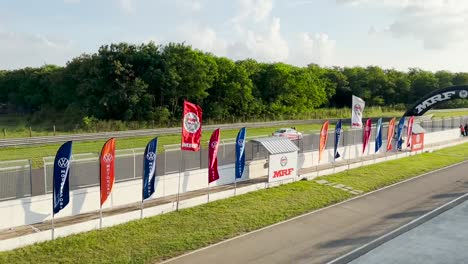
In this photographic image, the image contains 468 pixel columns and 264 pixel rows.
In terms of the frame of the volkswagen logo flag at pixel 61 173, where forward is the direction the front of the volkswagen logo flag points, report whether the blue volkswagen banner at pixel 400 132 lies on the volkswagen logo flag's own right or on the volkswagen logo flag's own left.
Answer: on the volkswagen logo flag's own left

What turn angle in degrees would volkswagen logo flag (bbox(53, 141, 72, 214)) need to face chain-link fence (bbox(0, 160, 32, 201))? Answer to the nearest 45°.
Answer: approximately 135° to its right

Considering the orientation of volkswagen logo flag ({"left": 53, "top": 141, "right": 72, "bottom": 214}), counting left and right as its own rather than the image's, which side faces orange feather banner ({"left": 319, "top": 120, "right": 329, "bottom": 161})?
left

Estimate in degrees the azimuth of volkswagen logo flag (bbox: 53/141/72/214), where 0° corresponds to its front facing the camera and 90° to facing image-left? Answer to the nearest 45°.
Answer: approximately 0°

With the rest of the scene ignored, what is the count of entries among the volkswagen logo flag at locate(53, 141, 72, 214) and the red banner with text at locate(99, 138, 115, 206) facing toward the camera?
2

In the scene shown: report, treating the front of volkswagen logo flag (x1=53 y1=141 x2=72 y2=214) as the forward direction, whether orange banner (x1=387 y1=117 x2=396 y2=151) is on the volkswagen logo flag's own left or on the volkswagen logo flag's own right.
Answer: on the volkswagen logo flag's own left

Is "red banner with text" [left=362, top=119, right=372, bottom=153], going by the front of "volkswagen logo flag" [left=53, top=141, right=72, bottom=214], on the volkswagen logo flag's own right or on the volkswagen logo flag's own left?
on the volkswagen logo flag's own left
